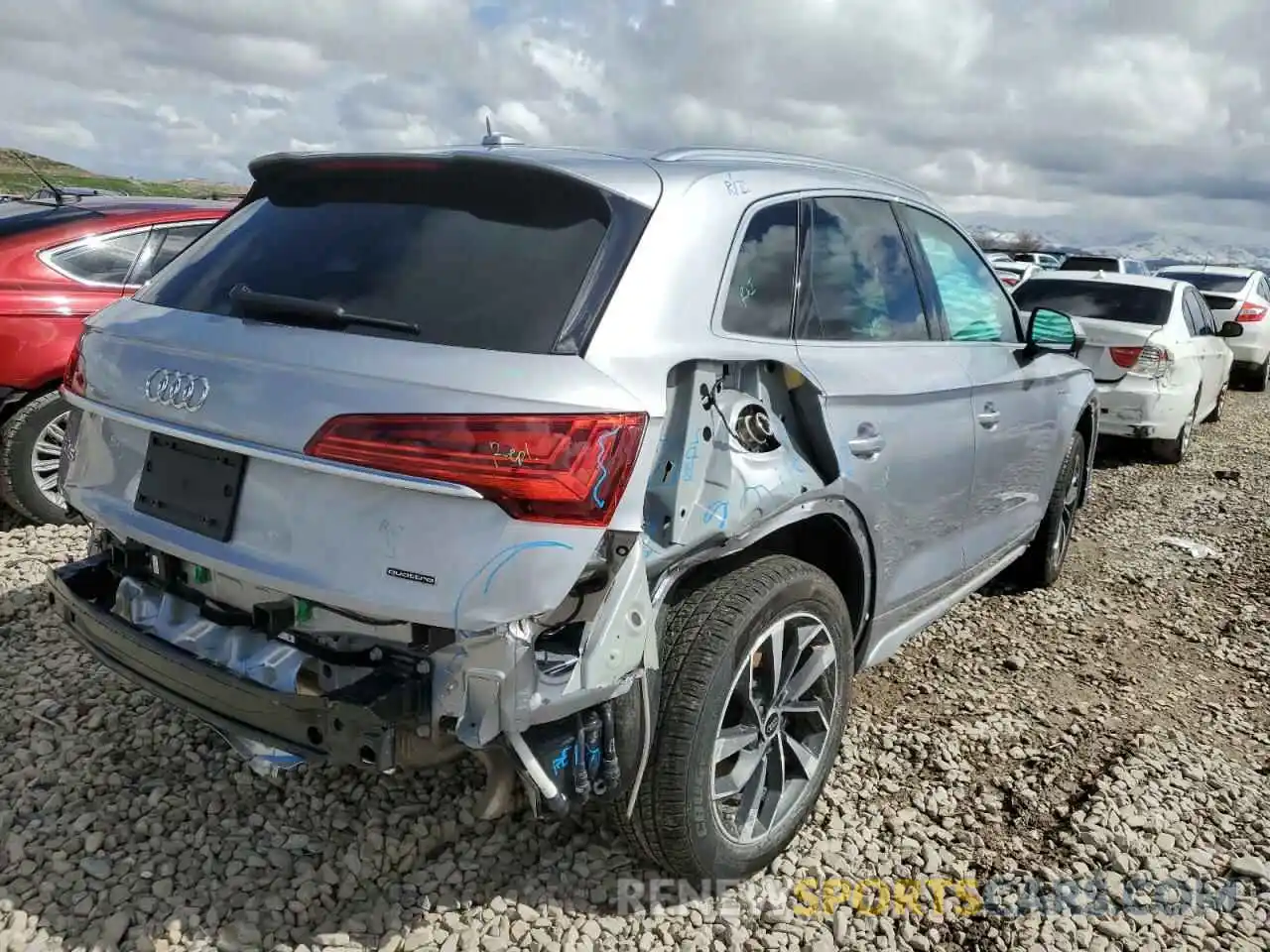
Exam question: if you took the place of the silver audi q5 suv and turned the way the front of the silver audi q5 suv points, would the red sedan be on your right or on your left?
on your left

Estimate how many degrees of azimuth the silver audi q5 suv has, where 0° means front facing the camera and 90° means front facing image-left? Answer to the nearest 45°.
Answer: approximately 225°

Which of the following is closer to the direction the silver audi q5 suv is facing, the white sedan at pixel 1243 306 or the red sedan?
the white sedan

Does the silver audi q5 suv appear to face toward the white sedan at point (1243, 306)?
yes
